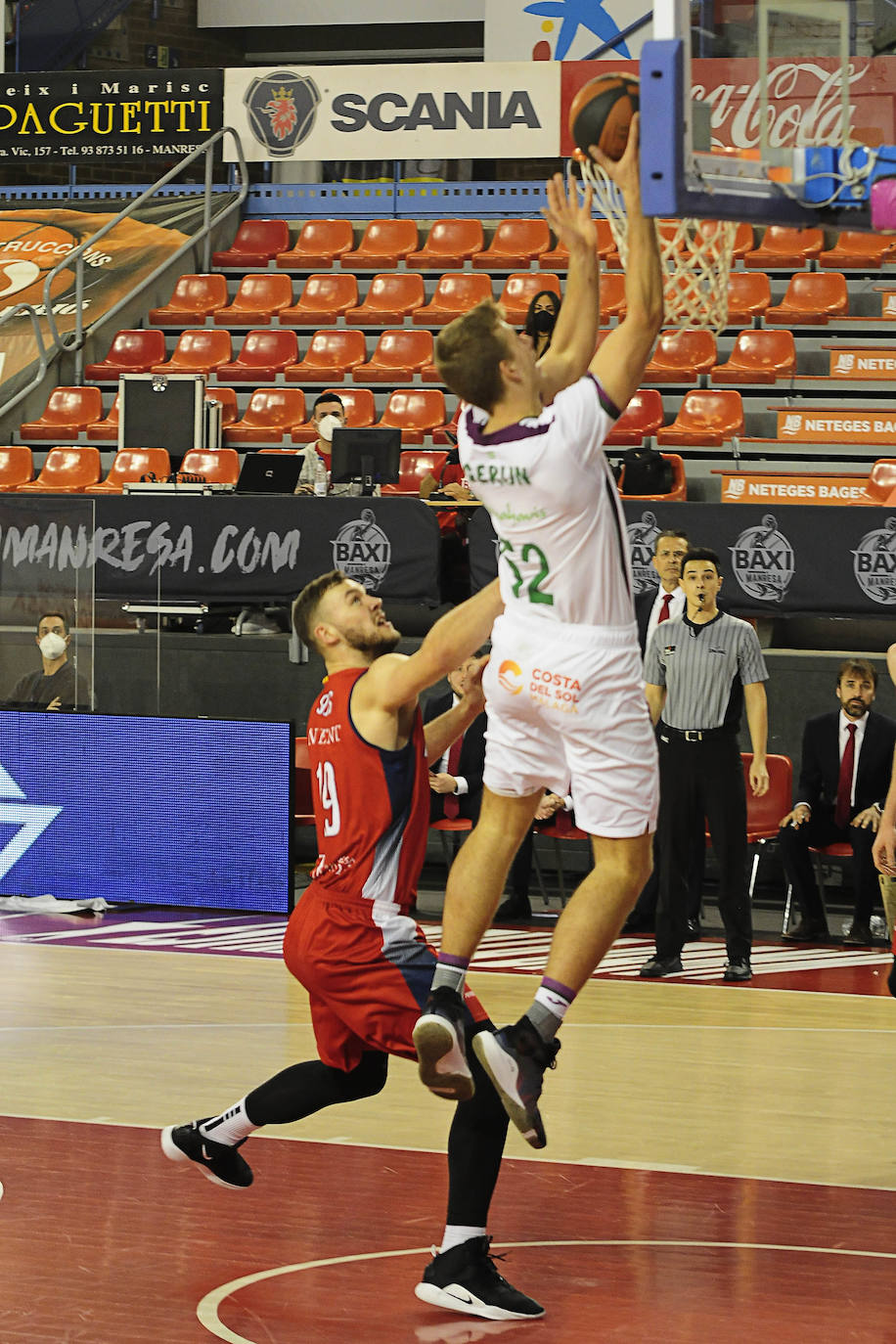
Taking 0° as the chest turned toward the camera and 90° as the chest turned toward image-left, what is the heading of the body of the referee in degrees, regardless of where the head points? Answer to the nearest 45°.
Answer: approximately 0°

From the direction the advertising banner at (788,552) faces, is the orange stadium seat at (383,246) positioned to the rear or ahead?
to the rear

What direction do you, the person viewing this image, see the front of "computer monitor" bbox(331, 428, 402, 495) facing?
facing away from the viewer

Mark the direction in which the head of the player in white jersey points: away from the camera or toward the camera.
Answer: away from the camera

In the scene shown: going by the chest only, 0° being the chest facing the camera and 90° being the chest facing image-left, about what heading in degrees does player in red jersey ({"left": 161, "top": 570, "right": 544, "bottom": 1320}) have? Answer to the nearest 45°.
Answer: approximately 225°

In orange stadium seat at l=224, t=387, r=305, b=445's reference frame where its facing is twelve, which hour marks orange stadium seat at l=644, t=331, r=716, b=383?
orange stadium seat at l=644, t=331, r=716, b=383 is roughly at 8 o'clock from orange stadium seat at l=224, t=387, r=305, b=445.

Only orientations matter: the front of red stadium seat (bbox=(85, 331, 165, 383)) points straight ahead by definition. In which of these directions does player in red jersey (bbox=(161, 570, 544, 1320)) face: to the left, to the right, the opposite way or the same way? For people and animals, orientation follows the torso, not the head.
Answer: the opposite way

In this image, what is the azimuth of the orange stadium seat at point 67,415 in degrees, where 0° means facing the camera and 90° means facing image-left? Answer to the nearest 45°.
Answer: approximately 45°
